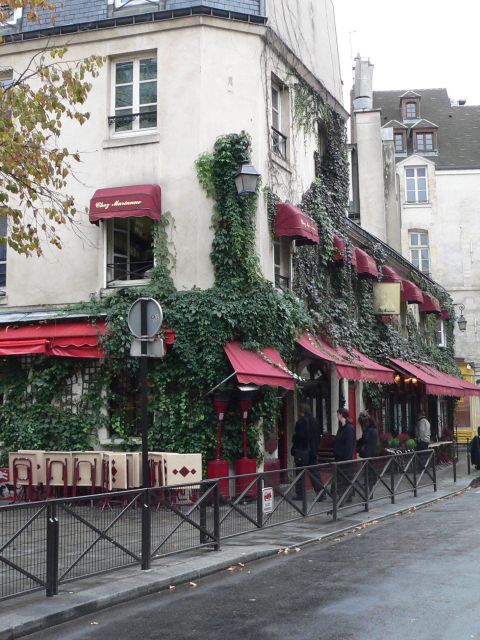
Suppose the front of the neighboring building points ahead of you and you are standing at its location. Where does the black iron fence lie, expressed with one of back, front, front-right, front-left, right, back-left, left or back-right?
front

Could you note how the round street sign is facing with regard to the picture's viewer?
facing away from the viewer

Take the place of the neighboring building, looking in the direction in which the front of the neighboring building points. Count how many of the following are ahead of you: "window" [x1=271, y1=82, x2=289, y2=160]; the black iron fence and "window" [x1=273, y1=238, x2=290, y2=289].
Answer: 3

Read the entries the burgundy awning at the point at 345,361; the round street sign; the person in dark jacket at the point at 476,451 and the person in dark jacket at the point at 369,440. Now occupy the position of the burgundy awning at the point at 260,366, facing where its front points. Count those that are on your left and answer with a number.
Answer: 3

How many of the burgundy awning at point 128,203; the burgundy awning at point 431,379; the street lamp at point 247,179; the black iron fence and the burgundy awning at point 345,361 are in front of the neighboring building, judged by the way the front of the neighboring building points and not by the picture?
5

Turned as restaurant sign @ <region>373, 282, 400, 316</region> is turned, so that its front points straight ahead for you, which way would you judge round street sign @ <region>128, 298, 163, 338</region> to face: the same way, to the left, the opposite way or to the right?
the opposite way
